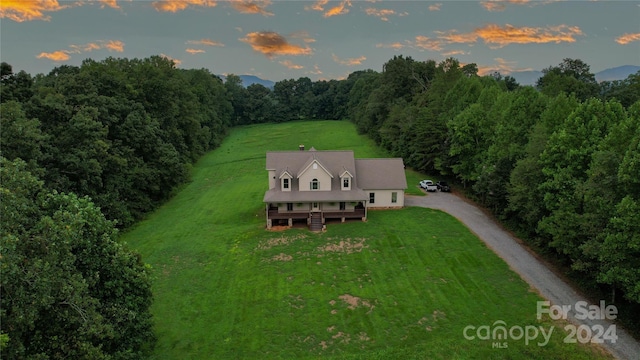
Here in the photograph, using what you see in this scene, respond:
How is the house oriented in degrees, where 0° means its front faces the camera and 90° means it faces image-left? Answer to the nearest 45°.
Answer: approximately 0°
